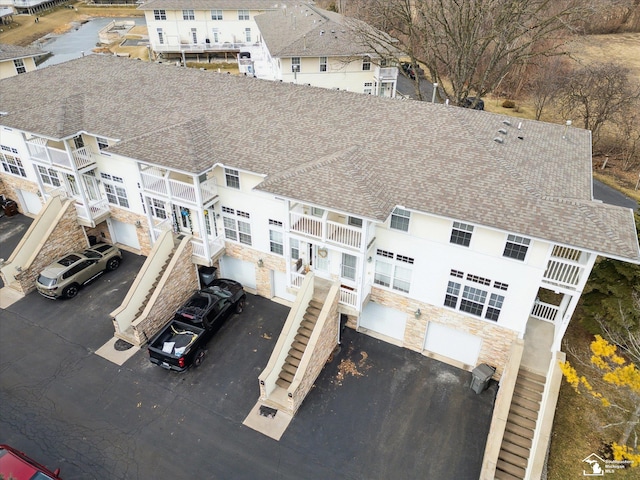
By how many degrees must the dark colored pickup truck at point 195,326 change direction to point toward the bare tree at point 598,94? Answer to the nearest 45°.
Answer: approximately 45° to its right

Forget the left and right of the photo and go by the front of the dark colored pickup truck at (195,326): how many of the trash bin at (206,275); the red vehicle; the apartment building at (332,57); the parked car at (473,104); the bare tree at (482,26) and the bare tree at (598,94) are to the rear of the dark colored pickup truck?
1

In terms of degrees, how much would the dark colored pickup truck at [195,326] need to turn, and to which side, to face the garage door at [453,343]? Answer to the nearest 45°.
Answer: approximately 90° to its right

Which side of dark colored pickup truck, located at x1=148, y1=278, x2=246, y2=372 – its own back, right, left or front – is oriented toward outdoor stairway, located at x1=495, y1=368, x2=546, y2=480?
right

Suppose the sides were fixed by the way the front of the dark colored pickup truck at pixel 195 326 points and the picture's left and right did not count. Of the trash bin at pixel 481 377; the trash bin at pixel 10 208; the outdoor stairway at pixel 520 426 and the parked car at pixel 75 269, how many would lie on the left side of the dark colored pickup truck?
2

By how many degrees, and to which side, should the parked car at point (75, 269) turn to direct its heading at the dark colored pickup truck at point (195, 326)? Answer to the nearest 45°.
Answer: approximately 90° to its right

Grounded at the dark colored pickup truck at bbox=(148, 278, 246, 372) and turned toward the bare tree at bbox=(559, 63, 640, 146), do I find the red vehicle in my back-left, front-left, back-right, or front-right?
back-right

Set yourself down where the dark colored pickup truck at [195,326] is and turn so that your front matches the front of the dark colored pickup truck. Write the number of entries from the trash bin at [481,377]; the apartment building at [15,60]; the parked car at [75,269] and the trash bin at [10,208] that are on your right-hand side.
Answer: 1

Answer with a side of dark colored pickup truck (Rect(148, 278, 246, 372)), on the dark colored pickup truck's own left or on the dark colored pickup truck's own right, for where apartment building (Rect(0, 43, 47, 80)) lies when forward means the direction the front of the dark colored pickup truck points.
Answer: on the dark colored pickup truck's own left

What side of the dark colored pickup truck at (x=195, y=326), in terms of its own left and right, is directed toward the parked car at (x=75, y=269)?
left

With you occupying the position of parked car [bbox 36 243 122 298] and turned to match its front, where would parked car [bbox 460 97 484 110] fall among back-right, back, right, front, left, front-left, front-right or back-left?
front-right

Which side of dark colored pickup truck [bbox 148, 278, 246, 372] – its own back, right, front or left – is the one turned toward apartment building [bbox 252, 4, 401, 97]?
front

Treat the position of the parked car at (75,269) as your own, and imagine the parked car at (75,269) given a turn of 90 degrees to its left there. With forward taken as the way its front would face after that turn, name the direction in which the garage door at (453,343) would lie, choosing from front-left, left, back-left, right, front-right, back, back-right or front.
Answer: back
